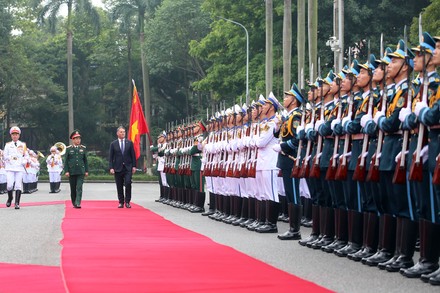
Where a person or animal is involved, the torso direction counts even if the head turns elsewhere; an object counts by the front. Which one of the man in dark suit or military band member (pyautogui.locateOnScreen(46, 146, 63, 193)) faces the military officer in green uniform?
the military band member

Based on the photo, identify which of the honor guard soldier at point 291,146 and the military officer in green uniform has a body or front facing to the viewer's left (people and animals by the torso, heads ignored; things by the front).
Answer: the honor guard soldier

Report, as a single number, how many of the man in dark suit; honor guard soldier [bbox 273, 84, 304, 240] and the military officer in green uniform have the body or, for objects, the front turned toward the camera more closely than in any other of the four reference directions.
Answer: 2

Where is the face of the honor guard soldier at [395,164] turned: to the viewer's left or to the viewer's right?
to the viewer's left

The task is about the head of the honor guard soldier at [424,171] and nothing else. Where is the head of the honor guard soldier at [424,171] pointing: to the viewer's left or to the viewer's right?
to the viewer's left

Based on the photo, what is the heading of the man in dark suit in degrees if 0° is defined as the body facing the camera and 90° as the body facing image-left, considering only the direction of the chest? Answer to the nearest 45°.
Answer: approximately 0°

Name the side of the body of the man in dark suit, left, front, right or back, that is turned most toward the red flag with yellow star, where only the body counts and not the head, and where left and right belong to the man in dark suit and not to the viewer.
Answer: back

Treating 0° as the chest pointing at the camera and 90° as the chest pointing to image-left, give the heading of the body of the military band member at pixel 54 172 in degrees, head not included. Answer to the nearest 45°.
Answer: approximately 0°
